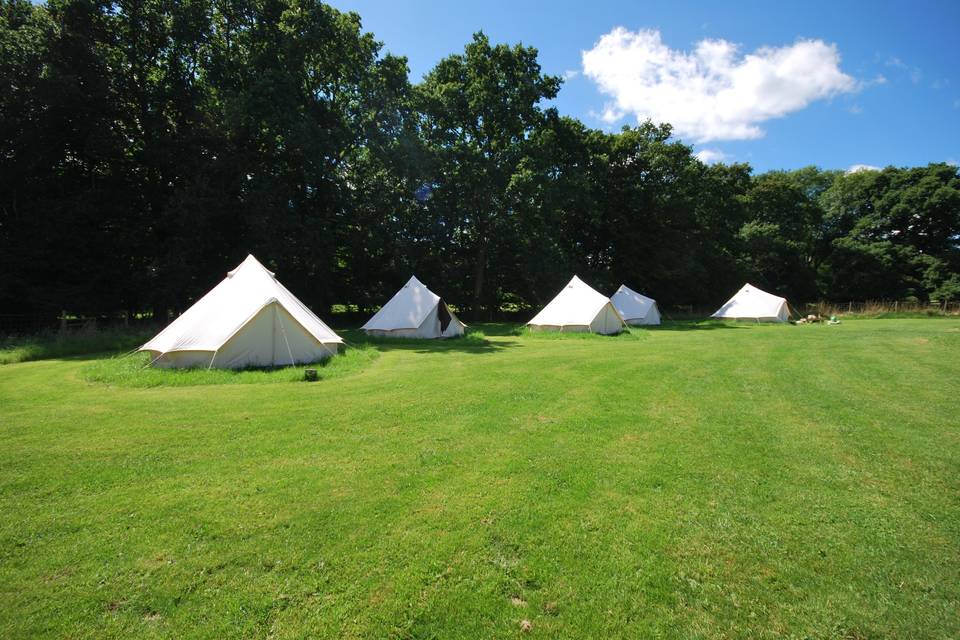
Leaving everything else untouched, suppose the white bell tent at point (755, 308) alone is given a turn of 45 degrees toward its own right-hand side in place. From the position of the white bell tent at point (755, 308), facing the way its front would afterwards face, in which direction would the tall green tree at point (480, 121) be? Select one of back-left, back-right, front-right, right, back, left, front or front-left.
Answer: front-right

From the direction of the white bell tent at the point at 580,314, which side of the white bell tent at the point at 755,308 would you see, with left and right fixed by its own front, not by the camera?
right

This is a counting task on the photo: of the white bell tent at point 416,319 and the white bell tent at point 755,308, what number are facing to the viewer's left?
0

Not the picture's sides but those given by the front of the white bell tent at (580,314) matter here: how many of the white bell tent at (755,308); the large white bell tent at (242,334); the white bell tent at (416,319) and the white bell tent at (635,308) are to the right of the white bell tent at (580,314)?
2

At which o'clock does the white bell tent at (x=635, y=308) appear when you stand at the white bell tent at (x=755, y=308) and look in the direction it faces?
the white bell tent at (x=635, y=308) is roughly at 3 o'clock from the white bell tent at (x=755, y=308).

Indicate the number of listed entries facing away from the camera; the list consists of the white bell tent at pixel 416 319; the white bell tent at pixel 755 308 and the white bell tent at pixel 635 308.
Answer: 0

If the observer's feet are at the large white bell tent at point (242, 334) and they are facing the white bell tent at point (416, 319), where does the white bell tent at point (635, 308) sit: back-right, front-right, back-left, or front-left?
front-right

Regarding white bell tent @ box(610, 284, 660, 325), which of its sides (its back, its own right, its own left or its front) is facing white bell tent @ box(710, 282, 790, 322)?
left

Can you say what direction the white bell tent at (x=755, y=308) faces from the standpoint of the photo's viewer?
facing the viewer and to the right of the viewer

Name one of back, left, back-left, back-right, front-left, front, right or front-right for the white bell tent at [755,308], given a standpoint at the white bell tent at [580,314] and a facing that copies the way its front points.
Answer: left

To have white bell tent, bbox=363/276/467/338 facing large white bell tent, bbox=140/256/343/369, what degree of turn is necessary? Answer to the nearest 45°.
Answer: approximately 90° to its right
